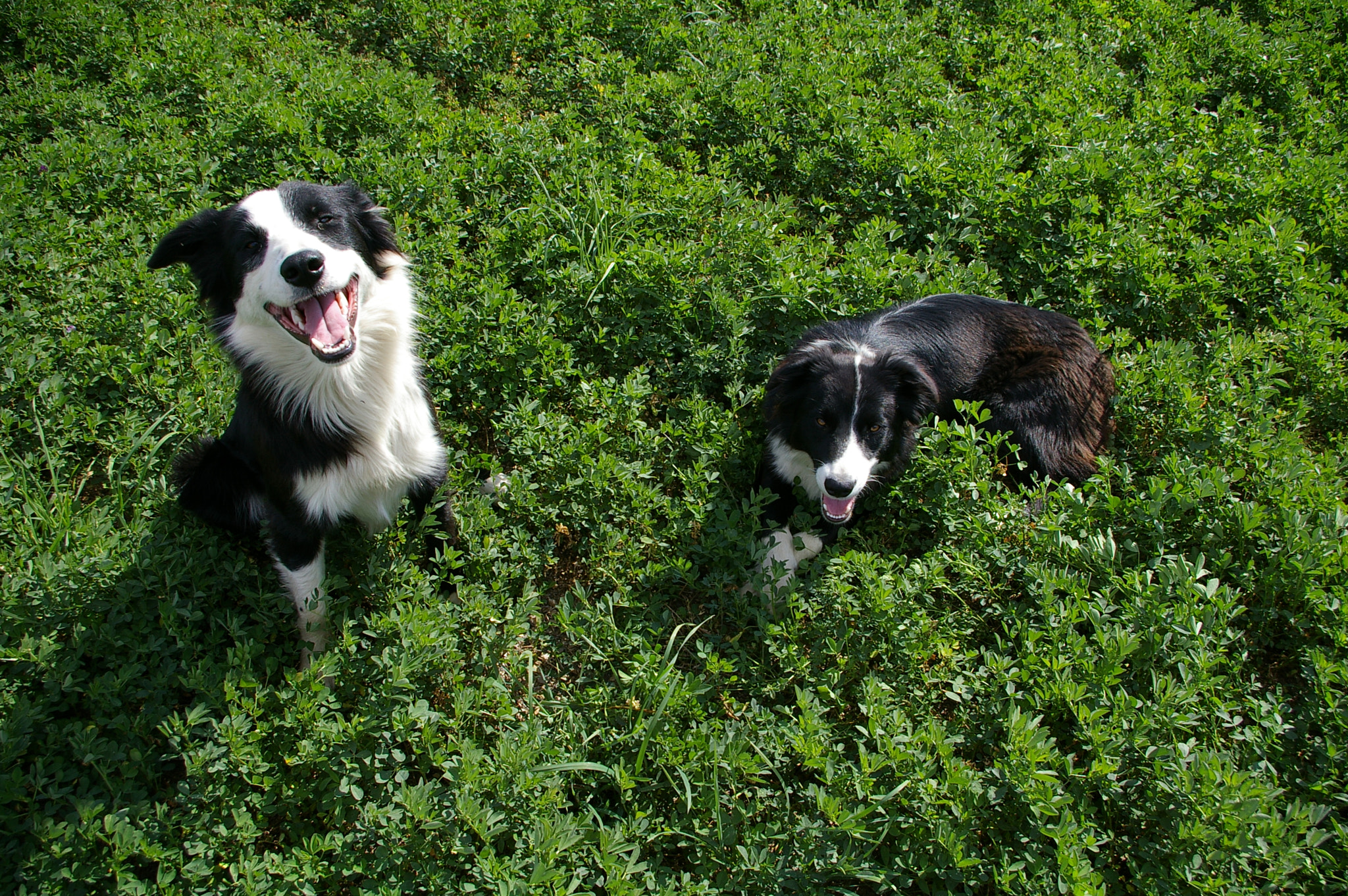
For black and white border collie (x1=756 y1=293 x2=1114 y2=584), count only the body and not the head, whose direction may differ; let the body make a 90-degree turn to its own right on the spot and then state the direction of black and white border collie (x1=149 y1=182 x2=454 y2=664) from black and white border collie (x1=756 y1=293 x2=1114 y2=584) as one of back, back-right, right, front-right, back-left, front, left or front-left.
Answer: left

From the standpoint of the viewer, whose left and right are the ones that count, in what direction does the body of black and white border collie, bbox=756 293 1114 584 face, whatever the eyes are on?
facing the viewer and to the left of the viewer
